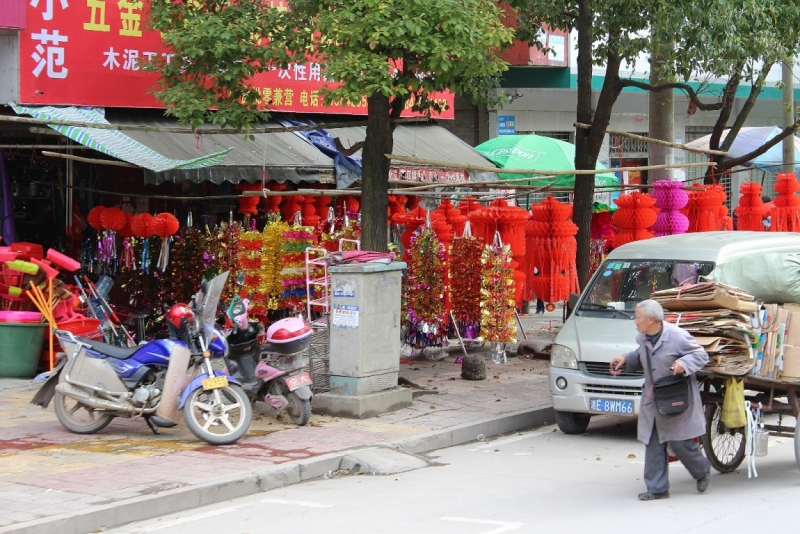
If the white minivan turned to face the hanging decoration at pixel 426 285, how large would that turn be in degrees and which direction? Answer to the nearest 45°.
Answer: approximately 90° to its right

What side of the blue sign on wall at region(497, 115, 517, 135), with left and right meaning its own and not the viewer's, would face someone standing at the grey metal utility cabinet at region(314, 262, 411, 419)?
front

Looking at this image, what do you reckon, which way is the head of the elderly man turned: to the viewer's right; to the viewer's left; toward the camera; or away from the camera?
to the viewer's left

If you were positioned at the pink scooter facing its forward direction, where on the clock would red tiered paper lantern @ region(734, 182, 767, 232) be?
The red tiered paper lantern is roughly at 3 o'clock from the pink scooter.

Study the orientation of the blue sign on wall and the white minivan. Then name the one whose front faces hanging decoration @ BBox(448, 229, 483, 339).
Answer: the blue sign on wall

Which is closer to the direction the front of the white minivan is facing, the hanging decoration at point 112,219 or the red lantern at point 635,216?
the hanging decoration

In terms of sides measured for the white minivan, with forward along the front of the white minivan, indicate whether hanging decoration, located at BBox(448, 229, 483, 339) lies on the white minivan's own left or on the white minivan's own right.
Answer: on the white minivan's own right

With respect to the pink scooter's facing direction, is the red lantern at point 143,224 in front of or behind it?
in front

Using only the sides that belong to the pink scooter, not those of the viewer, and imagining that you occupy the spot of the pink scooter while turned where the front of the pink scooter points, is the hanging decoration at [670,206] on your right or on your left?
on your right

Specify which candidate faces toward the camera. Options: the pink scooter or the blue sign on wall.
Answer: the blue sign on wall

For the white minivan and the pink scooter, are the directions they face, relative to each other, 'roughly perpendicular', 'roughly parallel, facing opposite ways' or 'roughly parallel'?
roughly perpendicular

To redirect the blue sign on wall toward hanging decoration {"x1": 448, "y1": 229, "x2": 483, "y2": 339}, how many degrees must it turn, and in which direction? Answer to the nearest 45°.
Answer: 0° — it already faces it

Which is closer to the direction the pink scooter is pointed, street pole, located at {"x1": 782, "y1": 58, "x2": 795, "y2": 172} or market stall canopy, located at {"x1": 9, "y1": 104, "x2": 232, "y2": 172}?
the market stall canopy

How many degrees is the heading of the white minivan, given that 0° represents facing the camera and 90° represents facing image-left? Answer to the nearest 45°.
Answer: approximately 45°

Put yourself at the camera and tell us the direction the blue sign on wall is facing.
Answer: facing the viewer

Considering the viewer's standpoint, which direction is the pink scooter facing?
facing away from the viewer and to the left of the viewer

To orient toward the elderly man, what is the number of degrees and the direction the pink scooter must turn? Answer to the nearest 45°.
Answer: approximately 180°

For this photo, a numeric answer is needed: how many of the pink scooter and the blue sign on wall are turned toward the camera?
1

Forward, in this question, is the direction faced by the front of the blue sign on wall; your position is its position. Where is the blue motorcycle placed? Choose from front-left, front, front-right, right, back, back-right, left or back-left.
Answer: front
